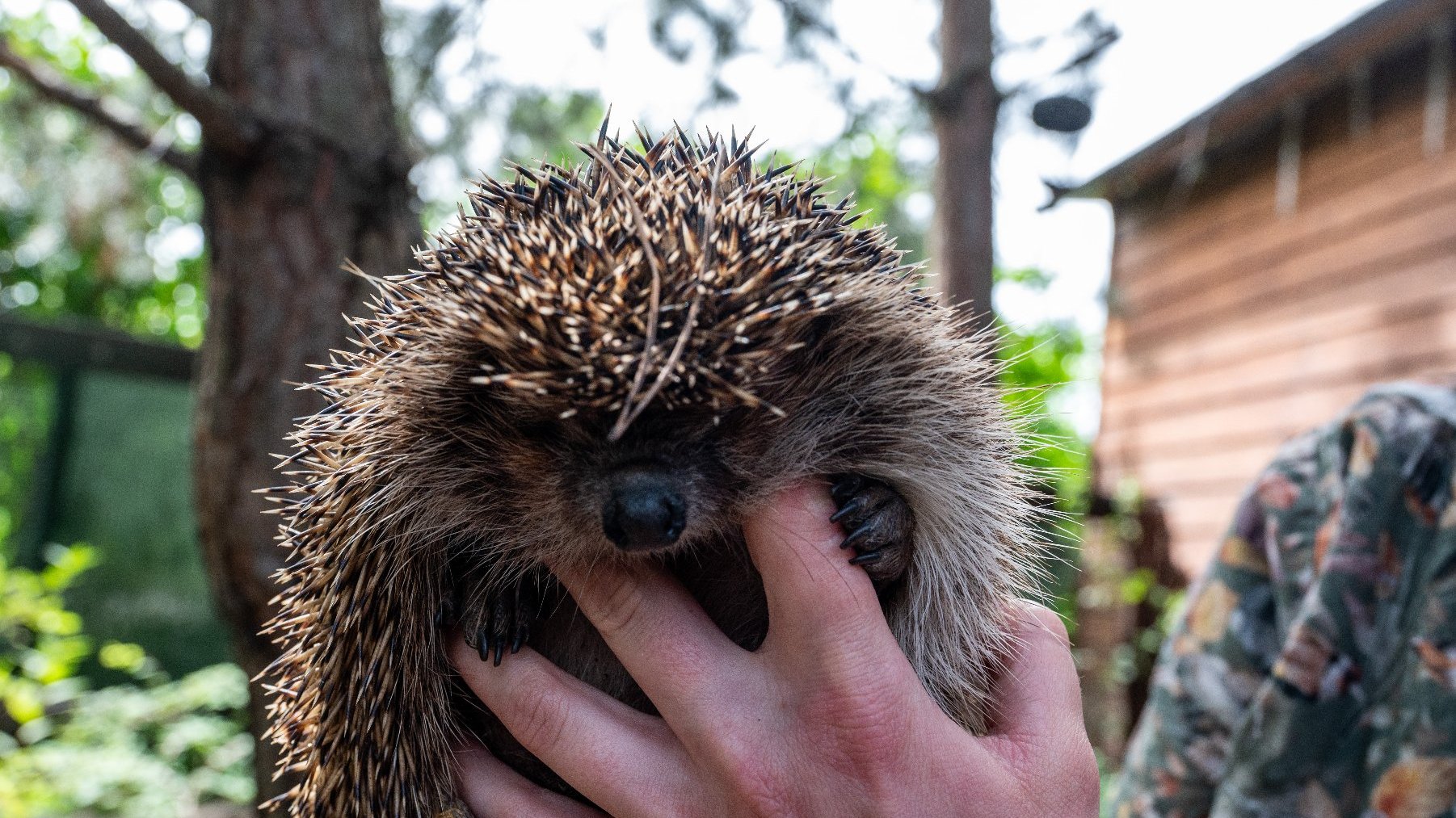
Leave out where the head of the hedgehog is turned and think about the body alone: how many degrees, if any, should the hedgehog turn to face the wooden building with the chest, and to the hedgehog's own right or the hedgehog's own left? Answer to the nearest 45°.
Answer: approximately 135° to the hedgehog's own left

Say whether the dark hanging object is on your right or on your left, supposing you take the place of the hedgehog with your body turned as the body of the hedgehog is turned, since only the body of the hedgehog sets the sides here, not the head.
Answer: on your left

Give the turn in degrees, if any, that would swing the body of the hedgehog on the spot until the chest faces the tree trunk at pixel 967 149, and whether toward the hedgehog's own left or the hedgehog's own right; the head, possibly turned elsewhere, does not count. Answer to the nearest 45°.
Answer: approximately 135° to the hedgehog's own left

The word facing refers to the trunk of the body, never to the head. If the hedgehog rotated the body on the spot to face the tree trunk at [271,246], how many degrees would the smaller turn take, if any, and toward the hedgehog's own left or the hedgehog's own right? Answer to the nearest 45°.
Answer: approximately 135° to the hedgehog's own right

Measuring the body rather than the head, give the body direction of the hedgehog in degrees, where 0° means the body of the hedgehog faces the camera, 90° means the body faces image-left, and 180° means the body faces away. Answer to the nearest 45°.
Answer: approximately 0°
